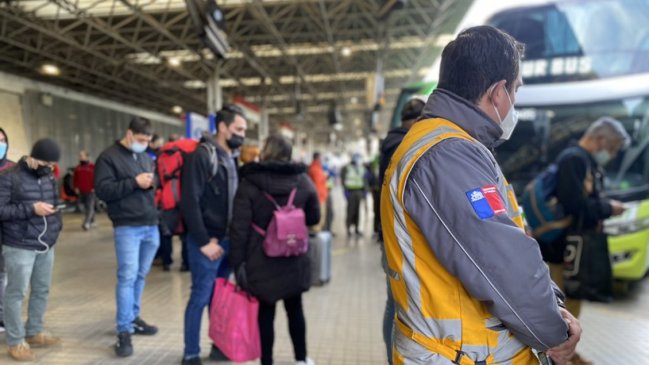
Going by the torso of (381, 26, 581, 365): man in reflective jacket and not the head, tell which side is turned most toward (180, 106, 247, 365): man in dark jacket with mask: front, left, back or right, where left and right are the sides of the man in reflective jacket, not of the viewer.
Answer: left

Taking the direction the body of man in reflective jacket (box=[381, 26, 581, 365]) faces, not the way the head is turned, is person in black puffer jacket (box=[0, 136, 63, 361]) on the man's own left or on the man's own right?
on the man's own left

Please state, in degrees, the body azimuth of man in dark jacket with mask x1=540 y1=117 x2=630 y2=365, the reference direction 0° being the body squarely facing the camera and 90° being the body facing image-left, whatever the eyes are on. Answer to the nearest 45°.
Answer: approximately 270°

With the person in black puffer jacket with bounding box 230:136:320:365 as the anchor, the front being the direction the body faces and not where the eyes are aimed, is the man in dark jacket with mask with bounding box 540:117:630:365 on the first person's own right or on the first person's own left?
on the first person's own right

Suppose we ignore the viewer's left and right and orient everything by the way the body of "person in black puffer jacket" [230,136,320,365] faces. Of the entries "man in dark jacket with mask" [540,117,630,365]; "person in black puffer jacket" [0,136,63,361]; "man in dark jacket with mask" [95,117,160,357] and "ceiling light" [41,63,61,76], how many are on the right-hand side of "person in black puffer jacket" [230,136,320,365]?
1

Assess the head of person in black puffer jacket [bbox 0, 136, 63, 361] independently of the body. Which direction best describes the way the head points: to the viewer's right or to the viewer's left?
to the viewer's right

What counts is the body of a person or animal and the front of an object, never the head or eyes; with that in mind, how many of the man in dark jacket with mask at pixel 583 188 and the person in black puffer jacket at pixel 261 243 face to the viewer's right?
1

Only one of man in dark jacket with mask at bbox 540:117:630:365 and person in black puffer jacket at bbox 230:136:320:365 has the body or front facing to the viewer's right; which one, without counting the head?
the man in dark jacket with mask

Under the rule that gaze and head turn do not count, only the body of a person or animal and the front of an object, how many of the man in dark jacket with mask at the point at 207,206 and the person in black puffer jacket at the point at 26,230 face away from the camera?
0

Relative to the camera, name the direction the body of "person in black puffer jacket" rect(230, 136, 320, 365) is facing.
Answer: away from the camera

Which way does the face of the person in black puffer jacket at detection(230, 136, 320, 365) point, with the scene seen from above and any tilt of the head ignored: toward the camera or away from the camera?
away from the camera

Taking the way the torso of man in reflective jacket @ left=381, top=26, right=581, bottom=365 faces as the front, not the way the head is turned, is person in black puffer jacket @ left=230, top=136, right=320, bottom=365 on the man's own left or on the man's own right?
on the man's own left
